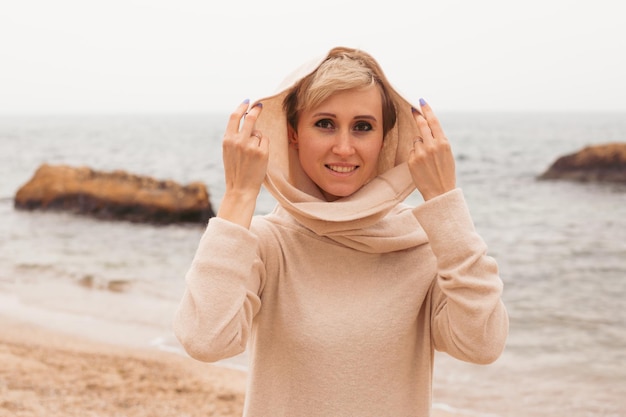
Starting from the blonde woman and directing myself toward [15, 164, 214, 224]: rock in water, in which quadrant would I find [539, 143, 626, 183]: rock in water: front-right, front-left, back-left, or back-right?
front-right

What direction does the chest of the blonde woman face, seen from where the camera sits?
toward the camera

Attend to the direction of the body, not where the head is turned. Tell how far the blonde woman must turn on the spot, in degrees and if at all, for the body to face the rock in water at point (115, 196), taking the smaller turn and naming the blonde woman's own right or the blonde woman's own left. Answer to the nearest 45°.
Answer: approximately 180°

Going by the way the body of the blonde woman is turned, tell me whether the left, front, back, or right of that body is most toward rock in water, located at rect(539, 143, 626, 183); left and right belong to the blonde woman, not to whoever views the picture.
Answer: back

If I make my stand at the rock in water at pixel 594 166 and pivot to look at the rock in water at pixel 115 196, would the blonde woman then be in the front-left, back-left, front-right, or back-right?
front-left

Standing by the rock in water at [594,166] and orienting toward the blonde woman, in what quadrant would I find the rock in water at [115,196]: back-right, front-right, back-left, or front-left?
front-right
